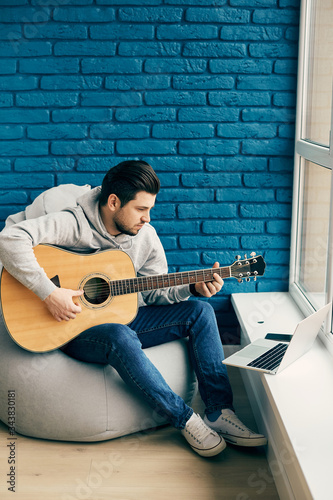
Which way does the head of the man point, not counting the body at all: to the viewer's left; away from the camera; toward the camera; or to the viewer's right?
to the viewer's right

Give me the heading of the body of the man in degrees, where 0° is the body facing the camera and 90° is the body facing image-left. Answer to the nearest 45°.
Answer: approximately 315°

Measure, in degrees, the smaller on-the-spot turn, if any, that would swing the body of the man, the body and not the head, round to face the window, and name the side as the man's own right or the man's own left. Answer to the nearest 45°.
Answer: approximately 90° to the man's own left

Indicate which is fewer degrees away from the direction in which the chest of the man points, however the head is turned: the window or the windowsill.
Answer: the windowsill

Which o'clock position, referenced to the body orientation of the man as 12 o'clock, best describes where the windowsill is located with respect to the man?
The windowsill is roughly at 12 o'clock from the man.
